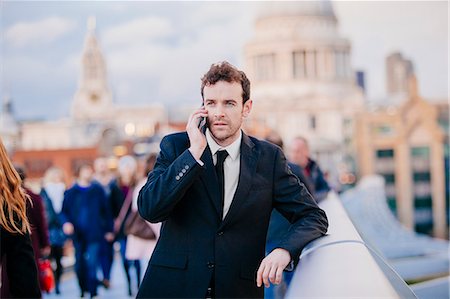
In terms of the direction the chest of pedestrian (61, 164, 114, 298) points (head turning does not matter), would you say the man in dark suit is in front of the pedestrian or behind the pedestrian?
in front

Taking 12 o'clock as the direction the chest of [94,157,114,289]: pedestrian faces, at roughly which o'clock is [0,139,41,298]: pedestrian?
[0,139,41,298]: pedestrian is roughly at 12 o'clock from [94,157,114,289]: pedestrian.

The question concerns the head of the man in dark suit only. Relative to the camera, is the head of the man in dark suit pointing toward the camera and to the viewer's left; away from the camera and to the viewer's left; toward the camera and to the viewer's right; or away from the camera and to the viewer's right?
toward the camera and to the viewer's left

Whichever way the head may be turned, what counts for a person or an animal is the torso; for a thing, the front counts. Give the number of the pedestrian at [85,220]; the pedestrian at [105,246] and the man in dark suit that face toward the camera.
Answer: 3

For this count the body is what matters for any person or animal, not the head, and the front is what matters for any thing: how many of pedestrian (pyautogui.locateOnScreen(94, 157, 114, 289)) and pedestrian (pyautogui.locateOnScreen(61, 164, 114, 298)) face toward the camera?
2
